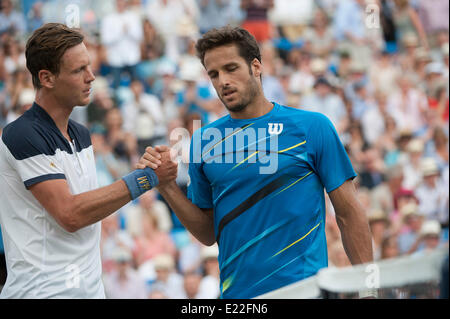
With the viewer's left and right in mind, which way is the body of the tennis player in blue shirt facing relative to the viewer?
facing the viewer and to the left of the viewer

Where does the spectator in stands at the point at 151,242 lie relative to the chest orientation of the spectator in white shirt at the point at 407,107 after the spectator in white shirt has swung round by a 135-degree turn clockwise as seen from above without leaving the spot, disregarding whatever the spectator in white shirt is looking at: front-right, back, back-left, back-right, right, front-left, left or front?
left

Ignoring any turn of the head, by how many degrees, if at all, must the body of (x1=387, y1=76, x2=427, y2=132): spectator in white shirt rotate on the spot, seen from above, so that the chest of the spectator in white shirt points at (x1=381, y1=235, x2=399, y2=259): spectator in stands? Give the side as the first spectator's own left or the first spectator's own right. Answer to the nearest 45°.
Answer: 0° — they already face them

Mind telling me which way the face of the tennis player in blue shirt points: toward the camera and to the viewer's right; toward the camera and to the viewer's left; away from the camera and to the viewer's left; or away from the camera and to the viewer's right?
toward the camera and to the viewer's left

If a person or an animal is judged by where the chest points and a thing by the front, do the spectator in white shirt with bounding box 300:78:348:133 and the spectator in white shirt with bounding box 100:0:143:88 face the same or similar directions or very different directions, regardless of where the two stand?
same or similar directions

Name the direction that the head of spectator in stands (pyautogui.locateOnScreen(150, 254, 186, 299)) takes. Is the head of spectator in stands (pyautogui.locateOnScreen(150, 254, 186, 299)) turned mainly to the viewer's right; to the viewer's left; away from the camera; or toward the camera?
toward the camera

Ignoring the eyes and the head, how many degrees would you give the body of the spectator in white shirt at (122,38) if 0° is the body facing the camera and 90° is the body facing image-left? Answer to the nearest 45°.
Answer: approximately 0°

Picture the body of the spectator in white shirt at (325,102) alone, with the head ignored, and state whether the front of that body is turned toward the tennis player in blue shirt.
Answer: yes

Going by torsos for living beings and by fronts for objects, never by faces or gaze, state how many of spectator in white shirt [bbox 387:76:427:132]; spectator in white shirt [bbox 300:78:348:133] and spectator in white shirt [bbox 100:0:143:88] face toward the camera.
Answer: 3

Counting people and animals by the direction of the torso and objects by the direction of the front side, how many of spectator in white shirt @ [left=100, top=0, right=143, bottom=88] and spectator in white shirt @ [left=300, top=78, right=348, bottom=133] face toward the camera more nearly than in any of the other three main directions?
2

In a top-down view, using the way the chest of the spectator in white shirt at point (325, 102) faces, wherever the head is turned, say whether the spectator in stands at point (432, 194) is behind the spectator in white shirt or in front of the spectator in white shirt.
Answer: in front

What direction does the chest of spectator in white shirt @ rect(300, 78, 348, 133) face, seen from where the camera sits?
toward the camera

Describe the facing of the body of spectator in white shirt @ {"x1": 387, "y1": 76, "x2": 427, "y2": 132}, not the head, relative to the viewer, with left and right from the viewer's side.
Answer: facing the viewer

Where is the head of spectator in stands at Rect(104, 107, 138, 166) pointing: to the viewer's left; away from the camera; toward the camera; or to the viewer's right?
toward the camera

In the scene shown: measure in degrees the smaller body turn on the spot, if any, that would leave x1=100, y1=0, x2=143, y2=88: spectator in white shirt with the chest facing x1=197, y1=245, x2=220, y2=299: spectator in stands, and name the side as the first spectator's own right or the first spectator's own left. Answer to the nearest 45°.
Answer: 0° — they already face them
